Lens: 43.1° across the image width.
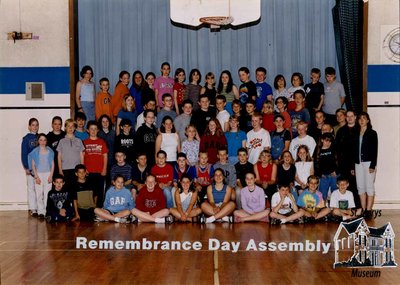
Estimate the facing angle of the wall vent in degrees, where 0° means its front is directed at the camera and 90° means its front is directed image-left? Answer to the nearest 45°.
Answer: approximately 0°

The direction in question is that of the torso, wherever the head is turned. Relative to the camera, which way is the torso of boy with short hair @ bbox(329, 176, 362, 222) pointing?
toward the camera

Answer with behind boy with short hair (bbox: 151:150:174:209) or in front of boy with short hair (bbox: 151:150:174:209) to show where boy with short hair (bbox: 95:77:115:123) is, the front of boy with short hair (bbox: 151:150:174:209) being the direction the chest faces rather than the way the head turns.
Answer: behind

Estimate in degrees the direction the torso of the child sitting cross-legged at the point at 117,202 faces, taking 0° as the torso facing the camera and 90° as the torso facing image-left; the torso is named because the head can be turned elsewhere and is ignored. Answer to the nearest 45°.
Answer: approximately 0°

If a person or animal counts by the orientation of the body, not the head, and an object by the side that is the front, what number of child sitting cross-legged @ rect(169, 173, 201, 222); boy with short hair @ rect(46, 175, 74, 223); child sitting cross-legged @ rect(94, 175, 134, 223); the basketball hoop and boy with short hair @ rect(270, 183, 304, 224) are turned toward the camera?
5

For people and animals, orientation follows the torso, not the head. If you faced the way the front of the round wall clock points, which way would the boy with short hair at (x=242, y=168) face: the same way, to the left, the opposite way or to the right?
the same way

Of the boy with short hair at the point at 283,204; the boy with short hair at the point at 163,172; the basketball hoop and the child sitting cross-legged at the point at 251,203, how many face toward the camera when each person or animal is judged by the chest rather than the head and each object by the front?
4

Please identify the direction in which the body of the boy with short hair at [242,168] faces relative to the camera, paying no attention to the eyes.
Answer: toward the camera

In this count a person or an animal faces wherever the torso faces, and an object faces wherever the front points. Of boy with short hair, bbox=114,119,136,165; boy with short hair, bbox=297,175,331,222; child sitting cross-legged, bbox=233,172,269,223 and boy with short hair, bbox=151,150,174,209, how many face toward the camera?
4

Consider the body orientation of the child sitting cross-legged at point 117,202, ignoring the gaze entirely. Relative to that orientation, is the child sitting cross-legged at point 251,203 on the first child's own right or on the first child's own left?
on the first child's own left

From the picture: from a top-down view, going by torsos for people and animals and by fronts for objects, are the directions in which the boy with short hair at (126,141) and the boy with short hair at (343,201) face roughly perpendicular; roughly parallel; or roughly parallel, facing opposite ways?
roughly parallel

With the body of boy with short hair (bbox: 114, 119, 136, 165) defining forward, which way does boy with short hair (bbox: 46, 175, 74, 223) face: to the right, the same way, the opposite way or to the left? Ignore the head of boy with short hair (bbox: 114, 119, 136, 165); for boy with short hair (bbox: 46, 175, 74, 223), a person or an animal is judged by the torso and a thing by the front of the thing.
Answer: the same way

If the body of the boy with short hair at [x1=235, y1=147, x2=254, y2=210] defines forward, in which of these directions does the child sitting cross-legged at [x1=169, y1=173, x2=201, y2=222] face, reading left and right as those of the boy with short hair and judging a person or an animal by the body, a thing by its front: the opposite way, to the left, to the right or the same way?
the same way

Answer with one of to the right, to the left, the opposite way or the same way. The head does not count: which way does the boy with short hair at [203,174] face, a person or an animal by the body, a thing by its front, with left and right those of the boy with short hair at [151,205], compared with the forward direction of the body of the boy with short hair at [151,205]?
the same way

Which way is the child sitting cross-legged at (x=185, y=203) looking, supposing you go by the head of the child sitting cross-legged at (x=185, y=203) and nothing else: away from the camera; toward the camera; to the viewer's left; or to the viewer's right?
toward the camera

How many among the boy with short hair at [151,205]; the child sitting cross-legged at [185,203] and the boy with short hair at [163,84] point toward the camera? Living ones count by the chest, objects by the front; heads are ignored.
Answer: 3

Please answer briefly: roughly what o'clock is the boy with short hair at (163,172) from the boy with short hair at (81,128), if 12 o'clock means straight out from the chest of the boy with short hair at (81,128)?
the boy with short hair at (163,172) is roughly at 10 o'clock from the boy with short hair at (81,128).

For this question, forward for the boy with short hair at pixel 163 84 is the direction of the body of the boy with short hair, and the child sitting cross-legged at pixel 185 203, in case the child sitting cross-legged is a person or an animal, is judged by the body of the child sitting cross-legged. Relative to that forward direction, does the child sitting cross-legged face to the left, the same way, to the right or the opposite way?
the same way

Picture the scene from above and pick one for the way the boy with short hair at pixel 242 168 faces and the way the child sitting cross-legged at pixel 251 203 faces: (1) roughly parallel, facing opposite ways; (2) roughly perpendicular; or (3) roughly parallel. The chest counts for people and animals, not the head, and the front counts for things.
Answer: roughly parallel
